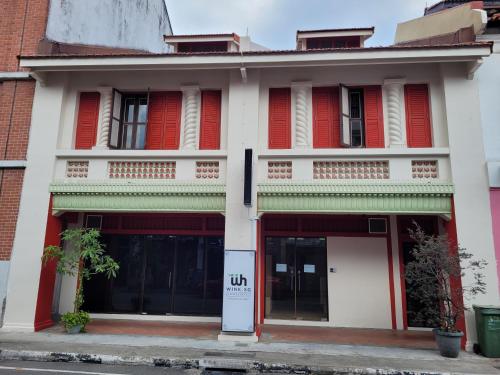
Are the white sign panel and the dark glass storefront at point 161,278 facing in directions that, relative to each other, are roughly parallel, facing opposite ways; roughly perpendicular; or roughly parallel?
roughly parallel

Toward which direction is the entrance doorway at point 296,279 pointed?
toward the camera

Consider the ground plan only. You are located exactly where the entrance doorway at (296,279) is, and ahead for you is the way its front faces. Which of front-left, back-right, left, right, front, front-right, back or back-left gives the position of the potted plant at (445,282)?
front-left

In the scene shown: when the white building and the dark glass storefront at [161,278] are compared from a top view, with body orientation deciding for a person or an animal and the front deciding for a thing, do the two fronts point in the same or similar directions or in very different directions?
same or similar directions

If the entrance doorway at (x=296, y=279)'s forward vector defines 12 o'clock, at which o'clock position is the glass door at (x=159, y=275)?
The glass door is roughly at 3 o'clock from the entrance doorway.

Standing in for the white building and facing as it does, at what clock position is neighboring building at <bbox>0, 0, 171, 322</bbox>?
The neighboring building is roughly at 3 o'clock from the white building.

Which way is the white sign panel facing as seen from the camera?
toward the camera

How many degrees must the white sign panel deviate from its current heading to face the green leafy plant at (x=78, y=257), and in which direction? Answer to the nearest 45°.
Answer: approximately 90° to its right

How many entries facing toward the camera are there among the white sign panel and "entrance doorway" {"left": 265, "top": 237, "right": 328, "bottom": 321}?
2

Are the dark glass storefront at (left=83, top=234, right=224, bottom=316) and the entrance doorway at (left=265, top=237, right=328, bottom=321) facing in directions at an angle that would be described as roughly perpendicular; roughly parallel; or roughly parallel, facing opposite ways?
roughly parallel

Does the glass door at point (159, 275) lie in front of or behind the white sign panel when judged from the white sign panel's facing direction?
behind

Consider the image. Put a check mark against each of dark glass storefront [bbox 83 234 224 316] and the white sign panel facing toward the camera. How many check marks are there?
2

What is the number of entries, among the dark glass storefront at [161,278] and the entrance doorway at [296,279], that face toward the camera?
2

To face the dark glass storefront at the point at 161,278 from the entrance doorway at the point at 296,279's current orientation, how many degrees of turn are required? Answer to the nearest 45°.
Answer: approximately 90° to its right

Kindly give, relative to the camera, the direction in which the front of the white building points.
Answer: facing the viewer
